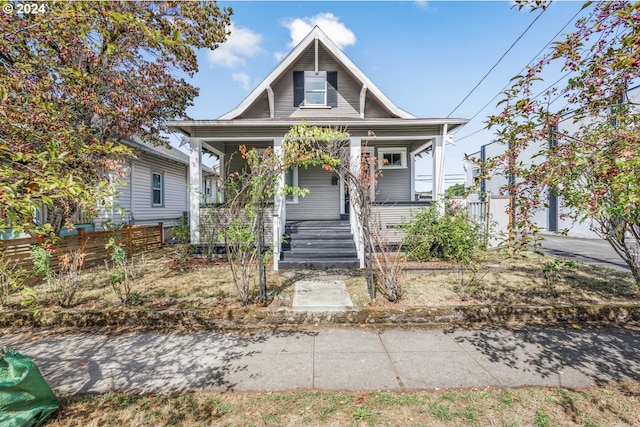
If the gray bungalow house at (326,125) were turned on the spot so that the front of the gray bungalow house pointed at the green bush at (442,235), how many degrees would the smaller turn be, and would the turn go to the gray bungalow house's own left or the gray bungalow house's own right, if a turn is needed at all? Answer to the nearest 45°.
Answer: approximately 45° to the gray bungalow house's own left

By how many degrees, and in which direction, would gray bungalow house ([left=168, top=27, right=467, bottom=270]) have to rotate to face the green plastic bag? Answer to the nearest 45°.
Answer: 0° — it already faces it

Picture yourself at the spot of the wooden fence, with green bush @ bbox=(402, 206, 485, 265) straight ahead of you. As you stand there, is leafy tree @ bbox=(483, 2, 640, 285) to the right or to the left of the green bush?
right

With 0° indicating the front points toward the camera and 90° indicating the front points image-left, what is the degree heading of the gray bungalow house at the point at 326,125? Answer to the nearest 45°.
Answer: approximately 0°

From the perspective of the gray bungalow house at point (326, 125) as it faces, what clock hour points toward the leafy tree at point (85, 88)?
The leafy tree is roughly at 1 o'clock from the gray bungalow house.

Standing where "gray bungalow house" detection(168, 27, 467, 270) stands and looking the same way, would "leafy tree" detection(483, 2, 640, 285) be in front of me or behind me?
in front
